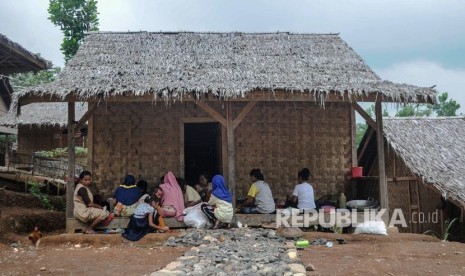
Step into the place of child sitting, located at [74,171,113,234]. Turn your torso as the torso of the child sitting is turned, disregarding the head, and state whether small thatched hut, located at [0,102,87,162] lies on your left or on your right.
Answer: on your left

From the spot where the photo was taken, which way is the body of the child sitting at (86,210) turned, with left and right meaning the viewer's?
facing to the right of the viewer

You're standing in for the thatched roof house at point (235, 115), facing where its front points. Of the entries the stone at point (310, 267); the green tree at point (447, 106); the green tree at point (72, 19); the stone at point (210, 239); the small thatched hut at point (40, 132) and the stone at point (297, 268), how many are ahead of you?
3

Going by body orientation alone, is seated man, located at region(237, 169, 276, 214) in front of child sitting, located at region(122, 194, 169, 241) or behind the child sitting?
in front

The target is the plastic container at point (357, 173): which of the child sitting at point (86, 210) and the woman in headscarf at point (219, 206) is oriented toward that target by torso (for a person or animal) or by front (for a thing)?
the child sitting

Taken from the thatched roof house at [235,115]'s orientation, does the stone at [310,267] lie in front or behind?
in front

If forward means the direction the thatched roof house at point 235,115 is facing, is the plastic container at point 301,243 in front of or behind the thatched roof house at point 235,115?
in front
